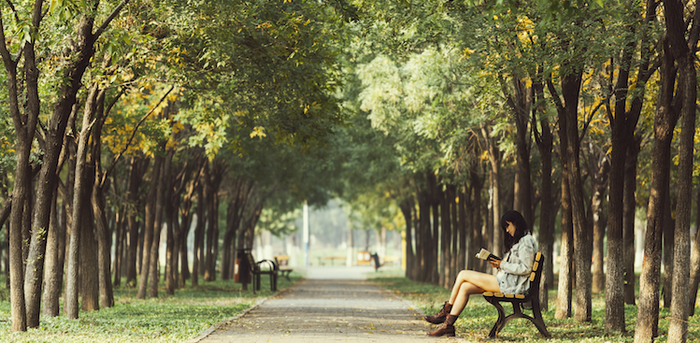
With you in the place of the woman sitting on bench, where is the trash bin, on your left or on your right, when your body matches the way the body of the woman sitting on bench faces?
on your right

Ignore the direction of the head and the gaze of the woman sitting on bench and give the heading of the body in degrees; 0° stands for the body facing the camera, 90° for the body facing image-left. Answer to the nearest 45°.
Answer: approximately 90°
